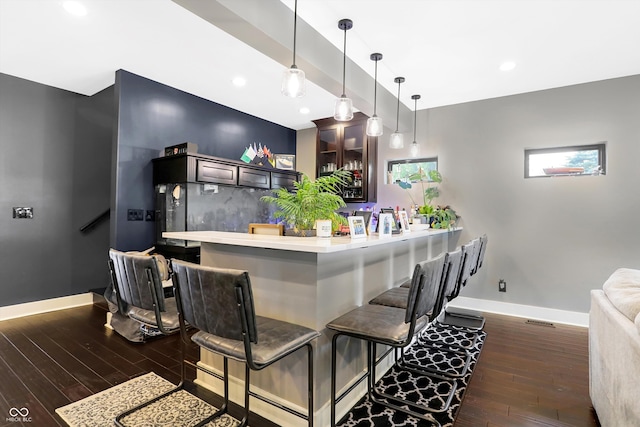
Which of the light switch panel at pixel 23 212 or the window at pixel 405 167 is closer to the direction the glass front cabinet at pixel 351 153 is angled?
the light switch panel

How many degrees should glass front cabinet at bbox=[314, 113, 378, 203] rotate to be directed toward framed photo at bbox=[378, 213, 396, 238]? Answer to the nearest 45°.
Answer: approximately 45° to its left

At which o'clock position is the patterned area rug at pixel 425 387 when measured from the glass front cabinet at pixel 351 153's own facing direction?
The patterned area rug is roughly at 10 o'clock from the glass front cabinet.

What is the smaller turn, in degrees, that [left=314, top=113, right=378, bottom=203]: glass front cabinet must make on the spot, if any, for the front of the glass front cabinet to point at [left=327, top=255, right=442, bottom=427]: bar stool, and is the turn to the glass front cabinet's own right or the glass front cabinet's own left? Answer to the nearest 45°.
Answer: approximately 45° to the glass front cabinet's own left

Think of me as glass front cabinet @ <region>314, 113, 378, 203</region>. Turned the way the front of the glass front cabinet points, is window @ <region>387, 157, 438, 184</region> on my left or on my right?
on my left

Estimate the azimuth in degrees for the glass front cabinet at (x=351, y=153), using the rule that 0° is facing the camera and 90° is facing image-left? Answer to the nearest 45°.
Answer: approximately 45°

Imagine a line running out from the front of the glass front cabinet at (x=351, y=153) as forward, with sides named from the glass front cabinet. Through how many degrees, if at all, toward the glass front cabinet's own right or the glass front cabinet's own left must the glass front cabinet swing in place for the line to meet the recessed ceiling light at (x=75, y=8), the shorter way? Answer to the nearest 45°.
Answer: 0° — it already faces it

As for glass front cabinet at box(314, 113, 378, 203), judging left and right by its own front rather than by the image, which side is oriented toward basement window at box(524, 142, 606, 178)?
left
